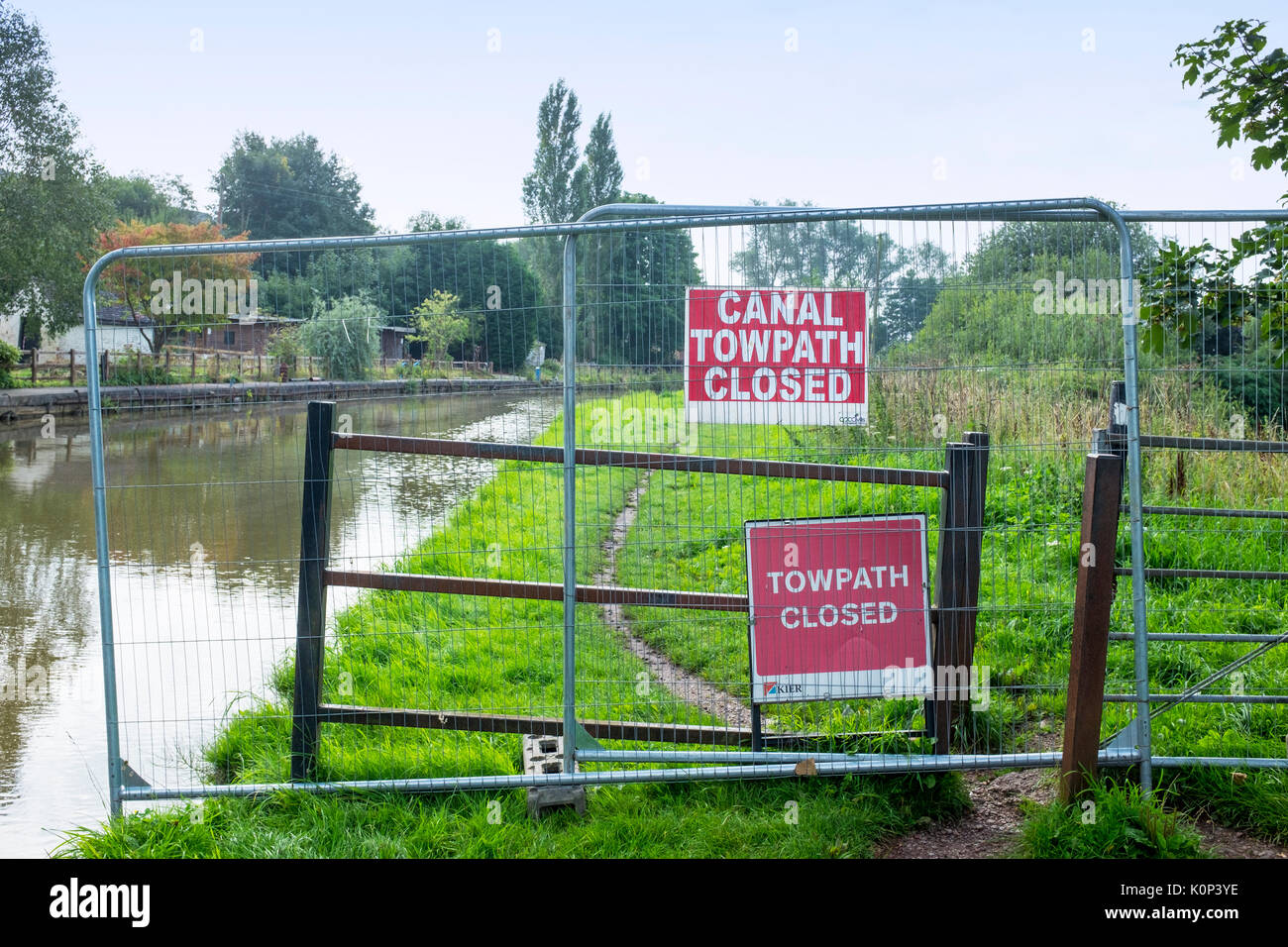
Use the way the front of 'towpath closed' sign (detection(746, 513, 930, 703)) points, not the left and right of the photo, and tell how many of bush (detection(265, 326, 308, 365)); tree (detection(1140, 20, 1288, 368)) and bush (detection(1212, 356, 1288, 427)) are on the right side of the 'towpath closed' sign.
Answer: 1

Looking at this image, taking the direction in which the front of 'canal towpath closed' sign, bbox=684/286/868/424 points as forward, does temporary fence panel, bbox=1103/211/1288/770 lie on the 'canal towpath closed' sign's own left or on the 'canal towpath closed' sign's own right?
on the 'canal towpath closed' sign's own left

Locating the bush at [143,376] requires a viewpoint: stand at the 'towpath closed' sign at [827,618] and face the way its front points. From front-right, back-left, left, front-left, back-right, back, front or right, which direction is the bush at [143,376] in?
right

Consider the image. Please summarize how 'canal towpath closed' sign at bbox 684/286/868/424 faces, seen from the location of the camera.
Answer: facing the viewer

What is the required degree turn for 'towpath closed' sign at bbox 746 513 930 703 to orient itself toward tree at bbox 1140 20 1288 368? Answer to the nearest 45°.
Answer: approximately 90° to its left

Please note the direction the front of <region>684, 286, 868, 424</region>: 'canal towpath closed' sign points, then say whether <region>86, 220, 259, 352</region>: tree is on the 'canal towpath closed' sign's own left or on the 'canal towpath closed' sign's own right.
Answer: on the 'canal towpath closed' sign's own right

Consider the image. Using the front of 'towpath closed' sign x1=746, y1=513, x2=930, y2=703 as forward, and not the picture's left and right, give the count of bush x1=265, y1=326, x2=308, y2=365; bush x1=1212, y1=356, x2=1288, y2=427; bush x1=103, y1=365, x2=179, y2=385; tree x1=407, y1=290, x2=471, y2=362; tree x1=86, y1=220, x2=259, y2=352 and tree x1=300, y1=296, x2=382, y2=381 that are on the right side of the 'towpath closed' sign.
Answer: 5

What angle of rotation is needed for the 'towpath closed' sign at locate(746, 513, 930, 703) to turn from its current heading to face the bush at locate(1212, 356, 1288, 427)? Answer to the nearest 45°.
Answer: approximately 135° to its left

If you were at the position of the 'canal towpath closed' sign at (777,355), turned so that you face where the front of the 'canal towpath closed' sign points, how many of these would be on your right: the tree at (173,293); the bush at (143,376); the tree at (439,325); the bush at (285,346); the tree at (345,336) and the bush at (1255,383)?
5

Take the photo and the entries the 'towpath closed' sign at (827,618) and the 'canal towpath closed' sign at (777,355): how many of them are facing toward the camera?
2

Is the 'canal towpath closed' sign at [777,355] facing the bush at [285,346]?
no

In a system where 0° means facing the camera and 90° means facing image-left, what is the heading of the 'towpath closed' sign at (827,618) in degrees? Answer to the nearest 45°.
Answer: approximately 0°

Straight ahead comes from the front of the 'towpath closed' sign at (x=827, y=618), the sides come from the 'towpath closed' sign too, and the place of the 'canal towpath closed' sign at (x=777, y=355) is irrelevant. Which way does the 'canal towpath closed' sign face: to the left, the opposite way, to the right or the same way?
the same way
